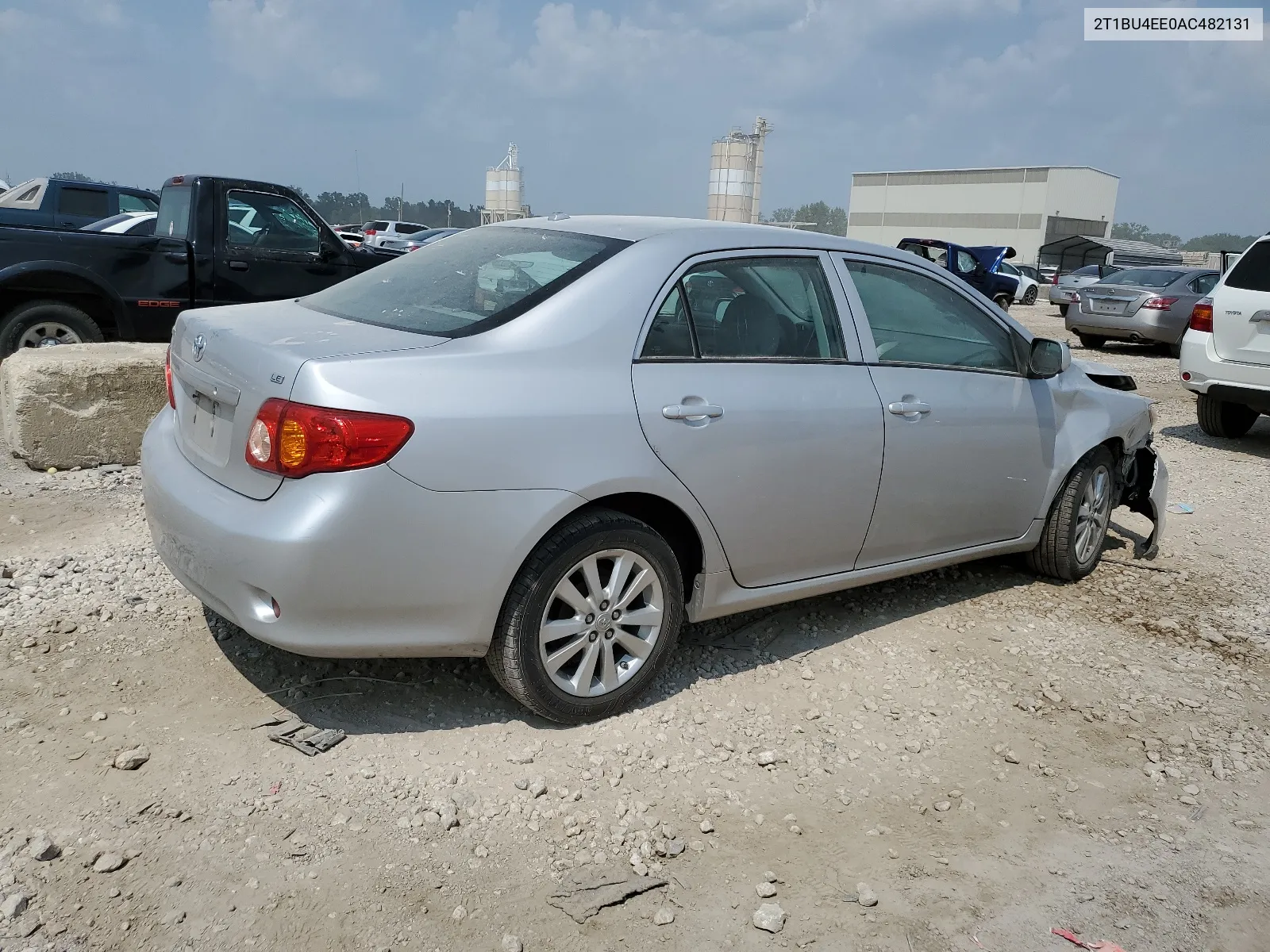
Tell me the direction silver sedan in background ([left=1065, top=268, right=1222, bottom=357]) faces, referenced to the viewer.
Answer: facing away from the viewer and to the right of the viewer

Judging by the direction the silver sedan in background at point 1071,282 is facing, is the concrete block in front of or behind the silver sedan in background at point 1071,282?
behind

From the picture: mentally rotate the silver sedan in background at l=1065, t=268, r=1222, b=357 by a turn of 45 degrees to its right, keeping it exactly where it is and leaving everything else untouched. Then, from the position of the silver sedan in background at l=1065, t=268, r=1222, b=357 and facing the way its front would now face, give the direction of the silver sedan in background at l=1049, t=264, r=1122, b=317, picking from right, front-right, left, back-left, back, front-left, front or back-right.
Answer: left

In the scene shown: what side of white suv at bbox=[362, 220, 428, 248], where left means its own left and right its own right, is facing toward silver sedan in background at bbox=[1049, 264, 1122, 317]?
right

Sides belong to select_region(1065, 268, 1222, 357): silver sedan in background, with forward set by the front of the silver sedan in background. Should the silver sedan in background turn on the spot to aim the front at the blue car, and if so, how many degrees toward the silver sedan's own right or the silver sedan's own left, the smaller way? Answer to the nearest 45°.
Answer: approximately 90° to the silver sedan's own left

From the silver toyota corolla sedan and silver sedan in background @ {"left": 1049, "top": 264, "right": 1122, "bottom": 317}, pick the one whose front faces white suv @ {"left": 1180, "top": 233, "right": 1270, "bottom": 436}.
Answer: the silver toyota corolla sedan

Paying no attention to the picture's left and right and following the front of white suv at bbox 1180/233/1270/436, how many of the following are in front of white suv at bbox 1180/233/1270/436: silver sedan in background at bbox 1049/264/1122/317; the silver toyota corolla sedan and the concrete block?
1

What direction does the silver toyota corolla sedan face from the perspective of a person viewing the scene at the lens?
facing away from the viewer and to the right of the viewer

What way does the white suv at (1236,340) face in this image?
away from the camera

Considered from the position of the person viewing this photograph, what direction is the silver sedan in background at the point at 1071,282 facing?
facing away from the viewer and to the right of the viewer

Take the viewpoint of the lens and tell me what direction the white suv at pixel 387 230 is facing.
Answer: facing away from the viewer and to the right of the viewer

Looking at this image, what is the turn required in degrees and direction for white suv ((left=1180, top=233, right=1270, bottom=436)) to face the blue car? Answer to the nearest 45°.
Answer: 0° — it already faces it

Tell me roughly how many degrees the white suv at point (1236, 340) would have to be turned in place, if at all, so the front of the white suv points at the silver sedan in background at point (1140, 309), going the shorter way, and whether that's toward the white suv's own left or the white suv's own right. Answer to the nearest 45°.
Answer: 0° — it already faces it
